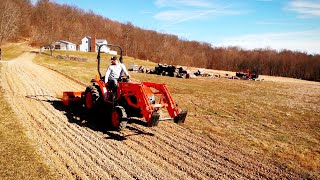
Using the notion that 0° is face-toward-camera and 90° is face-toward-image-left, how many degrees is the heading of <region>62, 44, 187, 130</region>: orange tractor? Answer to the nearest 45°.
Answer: approximately 315°
